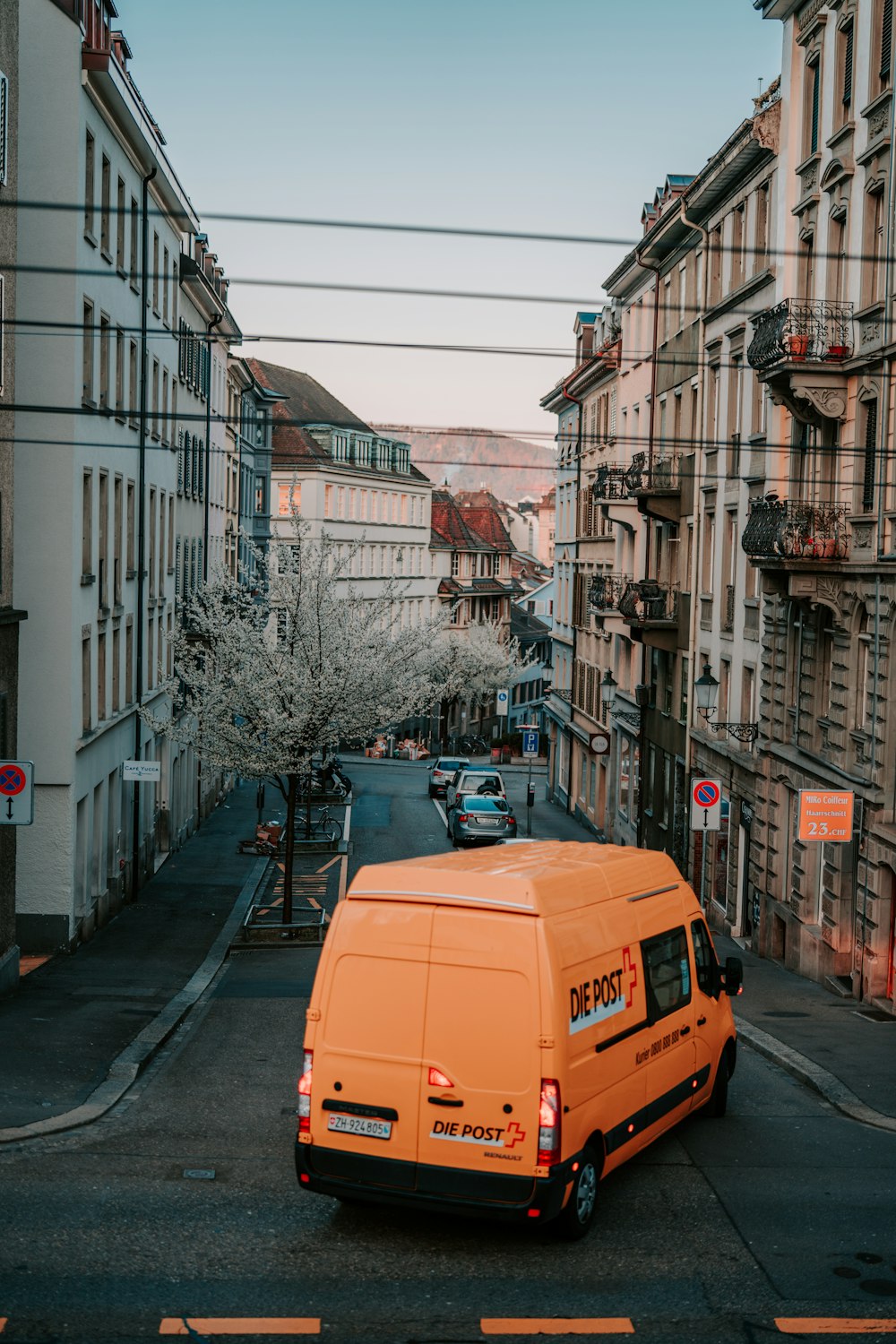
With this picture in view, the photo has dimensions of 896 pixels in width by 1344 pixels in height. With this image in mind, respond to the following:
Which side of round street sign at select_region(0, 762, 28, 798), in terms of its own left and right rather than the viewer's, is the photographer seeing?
front

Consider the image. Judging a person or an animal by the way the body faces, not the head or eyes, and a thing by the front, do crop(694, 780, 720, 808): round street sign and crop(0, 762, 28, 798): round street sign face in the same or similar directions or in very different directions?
same or similar directions

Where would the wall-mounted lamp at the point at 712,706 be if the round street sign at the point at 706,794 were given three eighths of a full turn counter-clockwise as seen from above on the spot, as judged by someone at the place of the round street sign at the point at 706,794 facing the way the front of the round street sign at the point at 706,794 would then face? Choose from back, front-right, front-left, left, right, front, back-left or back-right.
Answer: front-left

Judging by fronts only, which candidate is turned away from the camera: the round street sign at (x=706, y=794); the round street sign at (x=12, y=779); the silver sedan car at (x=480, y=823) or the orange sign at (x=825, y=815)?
the silver sedan car

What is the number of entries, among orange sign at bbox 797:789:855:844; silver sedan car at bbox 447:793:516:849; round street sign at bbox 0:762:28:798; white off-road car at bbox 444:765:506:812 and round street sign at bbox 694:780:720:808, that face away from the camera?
2

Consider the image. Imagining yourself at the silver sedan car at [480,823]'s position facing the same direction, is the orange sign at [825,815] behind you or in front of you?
behind

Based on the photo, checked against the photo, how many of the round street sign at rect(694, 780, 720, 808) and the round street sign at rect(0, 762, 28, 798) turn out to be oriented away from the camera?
0

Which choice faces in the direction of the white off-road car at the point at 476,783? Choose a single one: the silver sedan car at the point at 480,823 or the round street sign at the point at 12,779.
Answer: the silver sedan car

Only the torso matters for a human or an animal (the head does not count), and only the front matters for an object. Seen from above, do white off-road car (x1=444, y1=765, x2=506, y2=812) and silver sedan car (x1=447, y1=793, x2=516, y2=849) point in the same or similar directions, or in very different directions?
same or similar directions

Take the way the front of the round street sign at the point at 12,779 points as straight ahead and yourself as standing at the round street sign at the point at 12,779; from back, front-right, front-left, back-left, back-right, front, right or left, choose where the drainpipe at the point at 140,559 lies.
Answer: back

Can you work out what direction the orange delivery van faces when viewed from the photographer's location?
facing away from the viewer and to the right of the viewer

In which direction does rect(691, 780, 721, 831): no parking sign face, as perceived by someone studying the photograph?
facing the viewer

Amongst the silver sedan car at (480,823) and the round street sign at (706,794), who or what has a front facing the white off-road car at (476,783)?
the silver sedan car

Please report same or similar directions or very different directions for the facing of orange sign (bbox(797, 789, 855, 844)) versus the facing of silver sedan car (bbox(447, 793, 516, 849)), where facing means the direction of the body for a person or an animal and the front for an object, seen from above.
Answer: very different directions

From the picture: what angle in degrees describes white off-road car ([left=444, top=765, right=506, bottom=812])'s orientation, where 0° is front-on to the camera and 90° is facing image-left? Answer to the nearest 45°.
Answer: approximately 180°

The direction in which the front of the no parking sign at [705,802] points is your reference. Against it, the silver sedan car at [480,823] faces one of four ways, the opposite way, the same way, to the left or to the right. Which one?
the opposite way

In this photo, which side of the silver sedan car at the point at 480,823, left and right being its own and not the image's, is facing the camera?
back

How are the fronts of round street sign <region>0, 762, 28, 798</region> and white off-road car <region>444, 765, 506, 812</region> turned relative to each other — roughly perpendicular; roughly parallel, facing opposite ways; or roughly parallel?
roughly parallel, facing opposite ways

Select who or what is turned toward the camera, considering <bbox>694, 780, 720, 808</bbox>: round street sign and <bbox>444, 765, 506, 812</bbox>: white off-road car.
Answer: the round street sign
